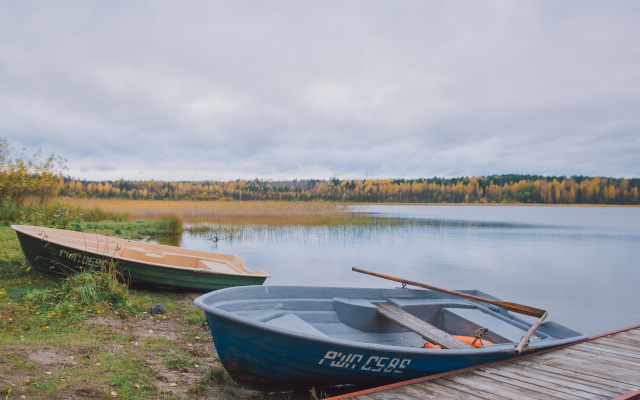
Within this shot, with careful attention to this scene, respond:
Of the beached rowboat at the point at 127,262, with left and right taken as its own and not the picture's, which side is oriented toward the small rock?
left

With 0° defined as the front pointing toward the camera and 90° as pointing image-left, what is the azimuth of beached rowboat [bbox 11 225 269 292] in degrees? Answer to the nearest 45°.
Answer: approximately 90°

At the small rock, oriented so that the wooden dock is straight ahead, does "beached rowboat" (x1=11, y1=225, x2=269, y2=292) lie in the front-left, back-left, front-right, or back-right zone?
back-left
